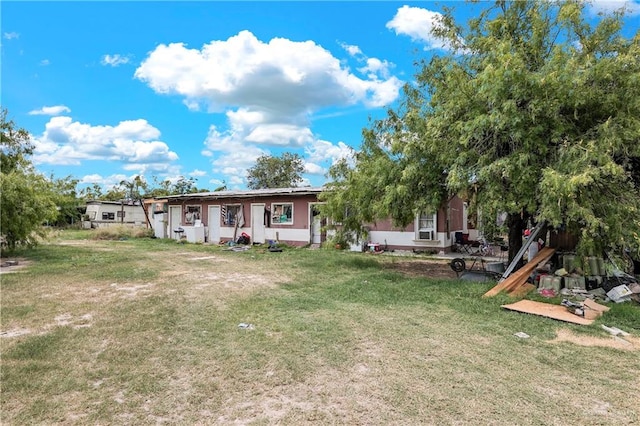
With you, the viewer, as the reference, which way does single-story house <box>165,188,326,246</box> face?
facing the viewer

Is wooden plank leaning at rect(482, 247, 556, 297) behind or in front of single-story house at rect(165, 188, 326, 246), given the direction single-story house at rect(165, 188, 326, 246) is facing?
in front

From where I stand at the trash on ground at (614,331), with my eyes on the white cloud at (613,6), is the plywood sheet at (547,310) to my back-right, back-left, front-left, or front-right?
front-left

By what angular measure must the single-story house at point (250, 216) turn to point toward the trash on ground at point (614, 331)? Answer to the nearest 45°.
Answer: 0° — it already faces it

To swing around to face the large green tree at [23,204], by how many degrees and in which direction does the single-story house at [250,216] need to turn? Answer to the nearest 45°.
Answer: approximately 45° to its right
